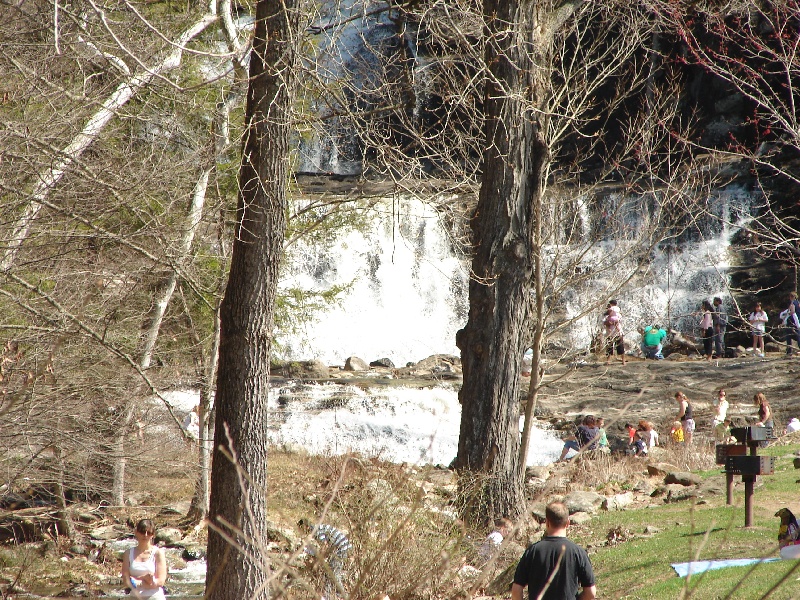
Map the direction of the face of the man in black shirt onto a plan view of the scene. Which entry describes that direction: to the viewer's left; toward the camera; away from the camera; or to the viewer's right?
away from the camera

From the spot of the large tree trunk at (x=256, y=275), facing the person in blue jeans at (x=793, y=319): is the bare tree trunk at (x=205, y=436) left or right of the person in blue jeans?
left

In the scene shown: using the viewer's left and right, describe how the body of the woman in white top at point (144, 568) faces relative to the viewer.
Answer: facing the viewer

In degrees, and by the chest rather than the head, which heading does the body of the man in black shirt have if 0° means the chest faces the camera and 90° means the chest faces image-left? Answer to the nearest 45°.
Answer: approximately 180°

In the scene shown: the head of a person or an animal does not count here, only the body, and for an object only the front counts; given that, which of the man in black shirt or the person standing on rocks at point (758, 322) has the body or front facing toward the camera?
the person standing on rocks

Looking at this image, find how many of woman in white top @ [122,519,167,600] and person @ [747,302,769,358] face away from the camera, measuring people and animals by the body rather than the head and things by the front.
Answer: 0

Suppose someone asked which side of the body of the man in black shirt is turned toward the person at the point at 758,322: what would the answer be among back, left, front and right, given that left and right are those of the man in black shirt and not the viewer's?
front

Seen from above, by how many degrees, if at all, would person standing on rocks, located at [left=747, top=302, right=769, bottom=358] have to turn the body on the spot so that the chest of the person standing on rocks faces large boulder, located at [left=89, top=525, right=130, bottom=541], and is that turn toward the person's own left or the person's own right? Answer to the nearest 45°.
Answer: approximately 45° to the person's own right

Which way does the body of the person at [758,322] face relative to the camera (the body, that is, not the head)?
toward the camera

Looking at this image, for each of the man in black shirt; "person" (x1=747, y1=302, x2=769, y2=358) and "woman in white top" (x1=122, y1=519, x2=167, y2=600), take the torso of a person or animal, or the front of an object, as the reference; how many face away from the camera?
1
